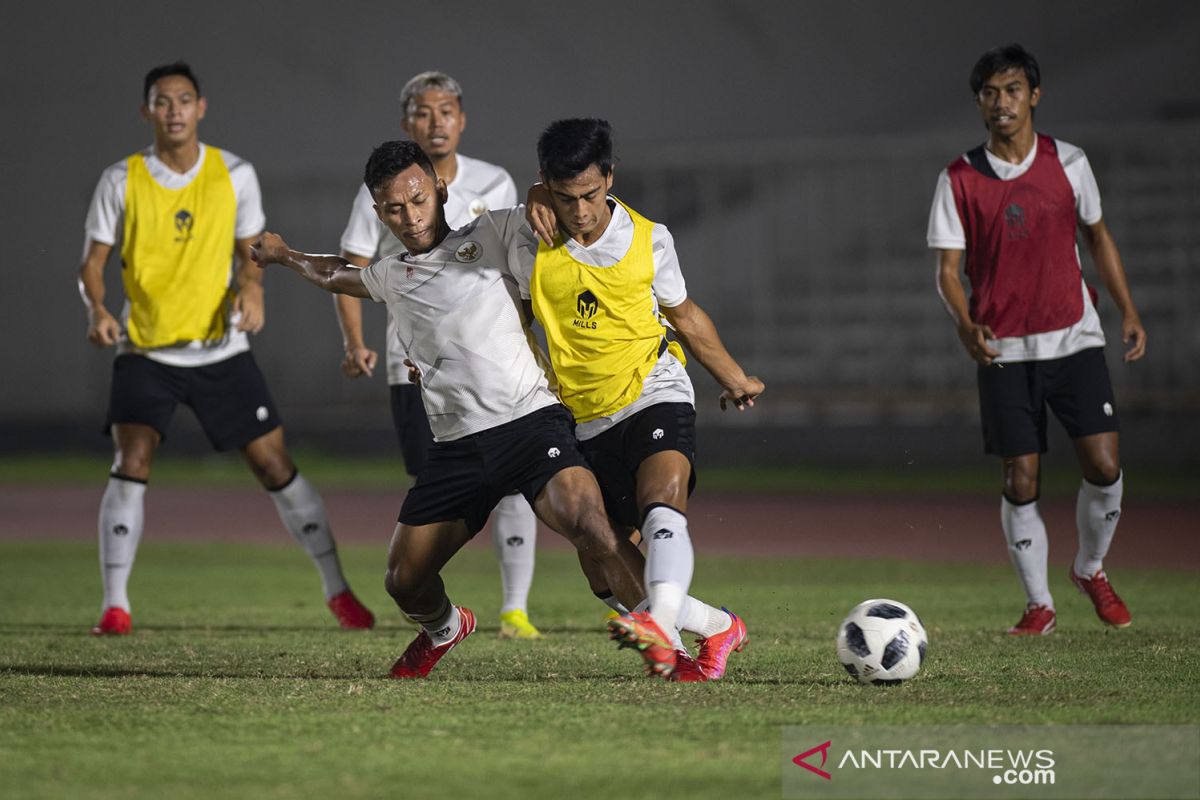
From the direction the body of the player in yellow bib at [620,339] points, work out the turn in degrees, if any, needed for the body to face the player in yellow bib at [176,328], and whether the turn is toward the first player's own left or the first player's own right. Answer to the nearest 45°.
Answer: approximately 135° to the first player's own right

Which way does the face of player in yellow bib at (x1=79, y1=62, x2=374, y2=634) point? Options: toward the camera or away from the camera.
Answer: toward the camera

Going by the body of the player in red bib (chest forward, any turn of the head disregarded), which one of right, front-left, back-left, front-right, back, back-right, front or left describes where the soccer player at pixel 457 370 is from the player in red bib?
front-right

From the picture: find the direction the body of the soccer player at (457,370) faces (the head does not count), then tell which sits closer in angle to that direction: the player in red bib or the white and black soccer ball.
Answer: the white and black soccer ball

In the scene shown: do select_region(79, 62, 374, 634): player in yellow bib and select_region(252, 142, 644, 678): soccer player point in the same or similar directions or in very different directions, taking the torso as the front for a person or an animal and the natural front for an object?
same or similar directions

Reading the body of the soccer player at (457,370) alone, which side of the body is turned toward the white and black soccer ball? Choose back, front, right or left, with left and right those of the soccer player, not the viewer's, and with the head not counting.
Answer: left

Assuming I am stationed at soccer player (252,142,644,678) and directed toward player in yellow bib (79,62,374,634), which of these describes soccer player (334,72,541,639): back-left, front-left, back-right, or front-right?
front-right

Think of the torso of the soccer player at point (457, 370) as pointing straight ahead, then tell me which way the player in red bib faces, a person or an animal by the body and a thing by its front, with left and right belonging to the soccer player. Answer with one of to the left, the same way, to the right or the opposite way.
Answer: the same way

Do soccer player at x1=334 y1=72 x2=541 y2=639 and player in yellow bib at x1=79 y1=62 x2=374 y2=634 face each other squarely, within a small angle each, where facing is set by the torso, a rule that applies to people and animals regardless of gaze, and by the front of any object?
no

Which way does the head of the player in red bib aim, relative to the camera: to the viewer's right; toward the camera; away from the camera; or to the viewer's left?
toward the camera

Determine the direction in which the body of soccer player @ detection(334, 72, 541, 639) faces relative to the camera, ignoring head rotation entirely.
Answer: toward the camera

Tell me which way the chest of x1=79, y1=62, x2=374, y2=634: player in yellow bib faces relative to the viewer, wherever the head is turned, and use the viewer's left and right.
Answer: facing the viewer

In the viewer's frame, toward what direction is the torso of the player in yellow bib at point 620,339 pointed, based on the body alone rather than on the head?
toward the camera

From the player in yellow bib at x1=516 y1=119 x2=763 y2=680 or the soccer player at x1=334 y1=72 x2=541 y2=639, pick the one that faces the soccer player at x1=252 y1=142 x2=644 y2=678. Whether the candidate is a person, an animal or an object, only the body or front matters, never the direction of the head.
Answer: the soccer player at x1=334 y1=72 x2=541 y2=639
